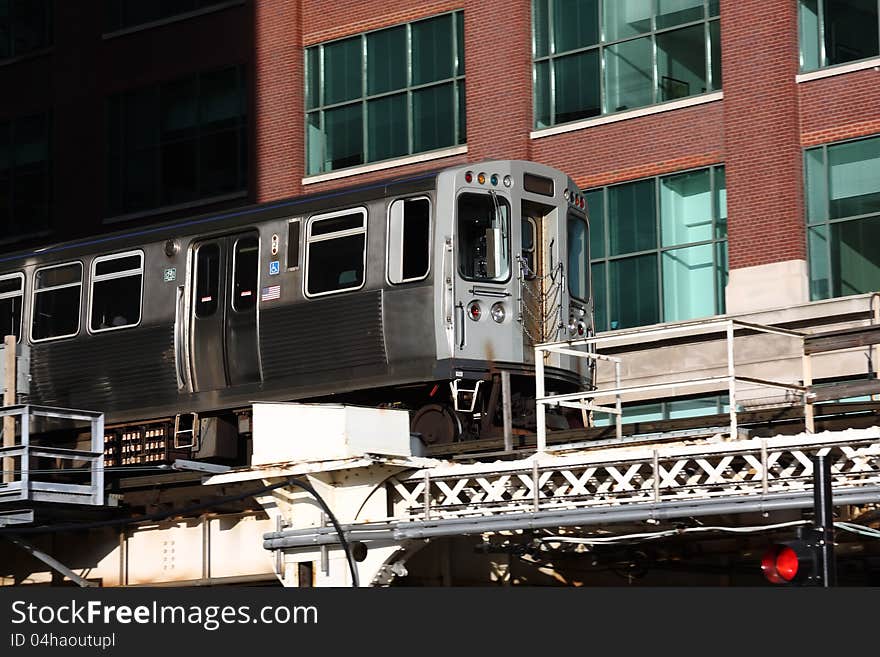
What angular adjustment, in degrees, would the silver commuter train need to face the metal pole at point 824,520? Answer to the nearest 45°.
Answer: approximately 45° to its right

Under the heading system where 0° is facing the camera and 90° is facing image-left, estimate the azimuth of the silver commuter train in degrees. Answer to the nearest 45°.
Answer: approximately 315°

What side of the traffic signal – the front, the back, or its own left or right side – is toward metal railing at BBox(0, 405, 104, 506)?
right

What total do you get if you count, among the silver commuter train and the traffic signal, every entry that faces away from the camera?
0

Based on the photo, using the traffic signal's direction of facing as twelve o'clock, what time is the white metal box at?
The white metal box is roughly at 3 o'clock from the traffic signal.

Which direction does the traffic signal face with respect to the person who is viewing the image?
facing the viewer and to the left of the viewer

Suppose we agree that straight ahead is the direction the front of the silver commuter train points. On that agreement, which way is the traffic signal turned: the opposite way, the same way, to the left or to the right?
to the right

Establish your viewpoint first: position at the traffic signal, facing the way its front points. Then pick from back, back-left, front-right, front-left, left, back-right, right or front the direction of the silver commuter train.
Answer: right

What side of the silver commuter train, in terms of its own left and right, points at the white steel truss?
front
